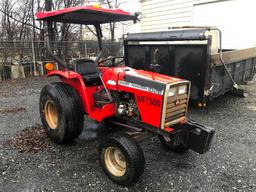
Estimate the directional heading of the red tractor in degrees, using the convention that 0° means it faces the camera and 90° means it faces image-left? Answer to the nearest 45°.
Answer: approximately 315°

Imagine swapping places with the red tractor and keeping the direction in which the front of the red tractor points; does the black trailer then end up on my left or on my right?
on my left
